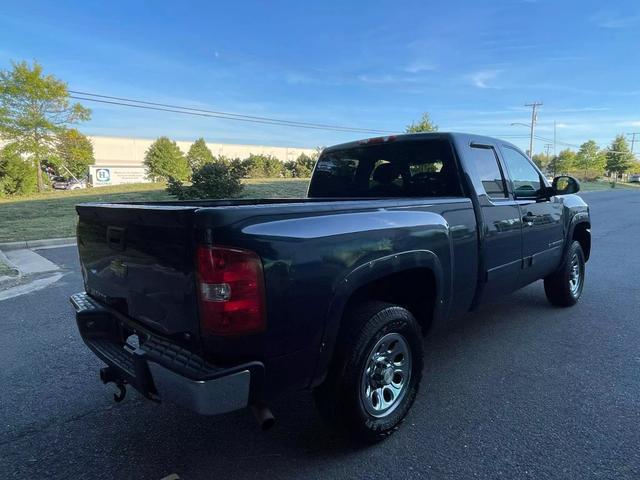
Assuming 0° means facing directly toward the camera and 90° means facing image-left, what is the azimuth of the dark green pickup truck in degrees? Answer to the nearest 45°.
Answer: approximately 225°

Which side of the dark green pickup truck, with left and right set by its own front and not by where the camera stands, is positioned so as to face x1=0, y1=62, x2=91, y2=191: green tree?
left

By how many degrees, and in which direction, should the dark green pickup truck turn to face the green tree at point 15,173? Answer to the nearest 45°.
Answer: approximately 90° to its left

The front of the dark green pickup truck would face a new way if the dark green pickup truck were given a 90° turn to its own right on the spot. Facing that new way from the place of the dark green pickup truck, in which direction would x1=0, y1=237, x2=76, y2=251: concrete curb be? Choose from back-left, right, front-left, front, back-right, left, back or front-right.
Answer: back

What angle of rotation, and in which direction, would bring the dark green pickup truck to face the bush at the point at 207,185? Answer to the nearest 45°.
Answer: approximately 45° to its left

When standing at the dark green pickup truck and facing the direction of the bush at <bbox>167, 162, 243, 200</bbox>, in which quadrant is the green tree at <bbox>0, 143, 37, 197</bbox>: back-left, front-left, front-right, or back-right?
front-left
